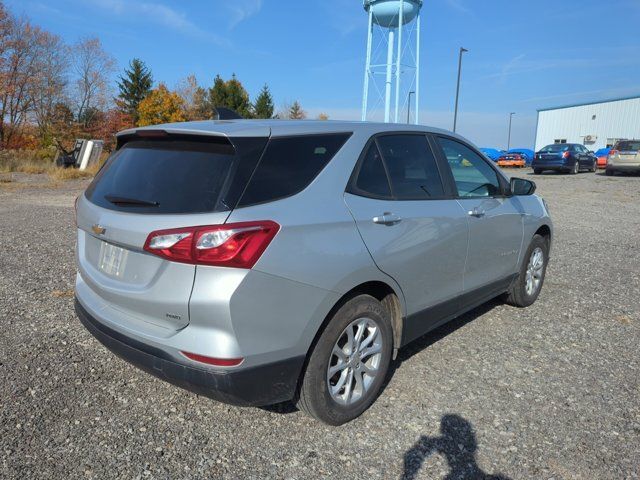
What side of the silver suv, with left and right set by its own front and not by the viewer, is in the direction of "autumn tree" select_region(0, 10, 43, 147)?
left

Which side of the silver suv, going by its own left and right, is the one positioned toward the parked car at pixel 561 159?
front

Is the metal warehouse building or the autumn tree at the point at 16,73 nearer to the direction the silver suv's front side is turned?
the metal warehouse building

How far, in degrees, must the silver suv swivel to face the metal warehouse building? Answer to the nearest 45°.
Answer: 0° — it already faces it

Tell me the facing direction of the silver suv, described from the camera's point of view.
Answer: facing away from the viewer and to the right of the viewer

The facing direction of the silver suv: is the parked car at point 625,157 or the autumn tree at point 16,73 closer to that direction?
the parked car

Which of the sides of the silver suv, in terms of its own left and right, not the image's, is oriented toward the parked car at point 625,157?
front

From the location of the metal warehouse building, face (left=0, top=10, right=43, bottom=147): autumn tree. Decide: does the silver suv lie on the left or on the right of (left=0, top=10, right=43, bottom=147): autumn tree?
left
